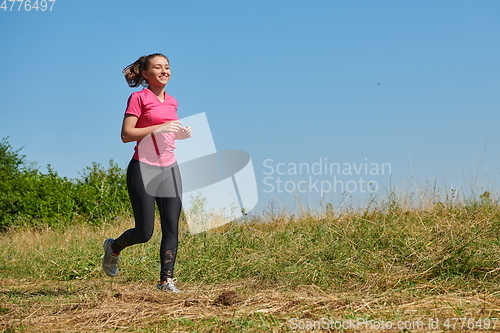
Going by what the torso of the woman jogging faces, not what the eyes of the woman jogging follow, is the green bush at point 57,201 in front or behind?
behind

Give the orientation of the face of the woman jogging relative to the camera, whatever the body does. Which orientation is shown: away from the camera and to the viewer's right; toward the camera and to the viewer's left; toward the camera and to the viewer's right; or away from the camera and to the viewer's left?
toward the camera and to the viewer's right

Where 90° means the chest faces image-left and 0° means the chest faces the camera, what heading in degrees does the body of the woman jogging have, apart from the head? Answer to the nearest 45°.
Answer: approximately 315°
